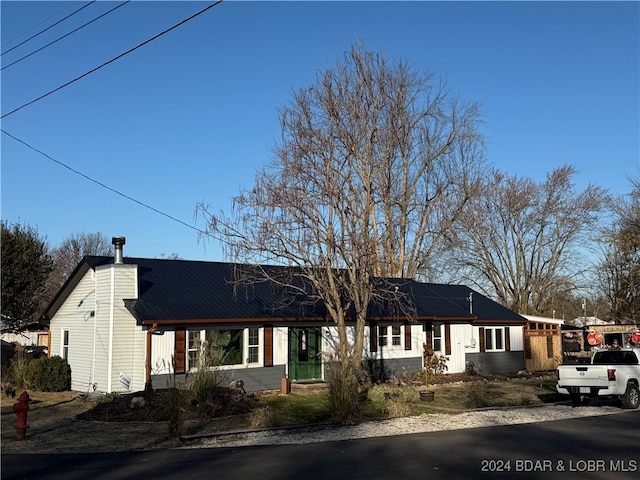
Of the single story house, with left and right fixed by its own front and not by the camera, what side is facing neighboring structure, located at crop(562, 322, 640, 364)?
left

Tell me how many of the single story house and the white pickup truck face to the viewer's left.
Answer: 0

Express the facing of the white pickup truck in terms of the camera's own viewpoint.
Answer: facing away from the viewer and to the right of the viewer

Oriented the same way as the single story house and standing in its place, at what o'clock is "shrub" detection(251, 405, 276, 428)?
The shrub is roughly at 1 o'clock from the single story house.

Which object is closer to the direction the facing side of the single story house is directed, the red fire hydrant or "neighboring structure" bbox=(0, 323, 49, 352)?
the red fire hydrant

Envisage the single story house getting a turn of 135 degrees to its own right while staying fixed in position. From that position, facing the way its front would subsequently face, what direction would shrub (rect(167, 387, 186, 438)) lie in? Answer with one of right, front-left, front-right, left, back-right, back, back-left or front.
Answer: left

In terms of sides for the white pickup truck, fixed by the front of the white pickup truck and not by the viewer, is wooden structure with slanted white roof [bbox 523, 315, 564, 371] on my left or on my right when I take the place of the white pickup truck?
on my left
